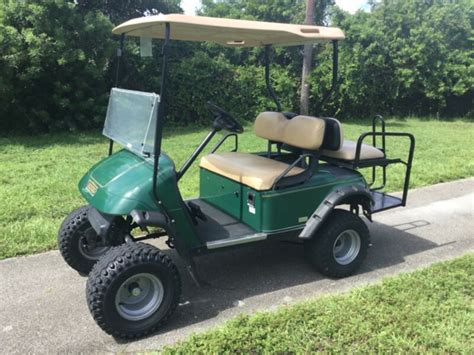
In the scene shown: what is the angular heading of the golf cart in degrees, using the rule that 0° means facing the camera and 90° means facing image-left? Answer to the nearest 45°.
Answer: approximately 45°

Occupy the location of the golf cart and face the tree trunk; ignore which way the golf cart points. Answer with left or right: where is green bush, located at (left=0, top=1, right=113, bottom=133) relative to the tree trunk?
left

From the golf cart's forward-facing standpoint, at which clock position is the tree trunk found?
The tree trunk is roughly at 5 o'clock from the golf cart.

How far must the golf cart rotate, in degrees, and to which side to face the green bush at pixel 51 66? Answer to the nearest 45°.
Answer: approximately 90° to its right
